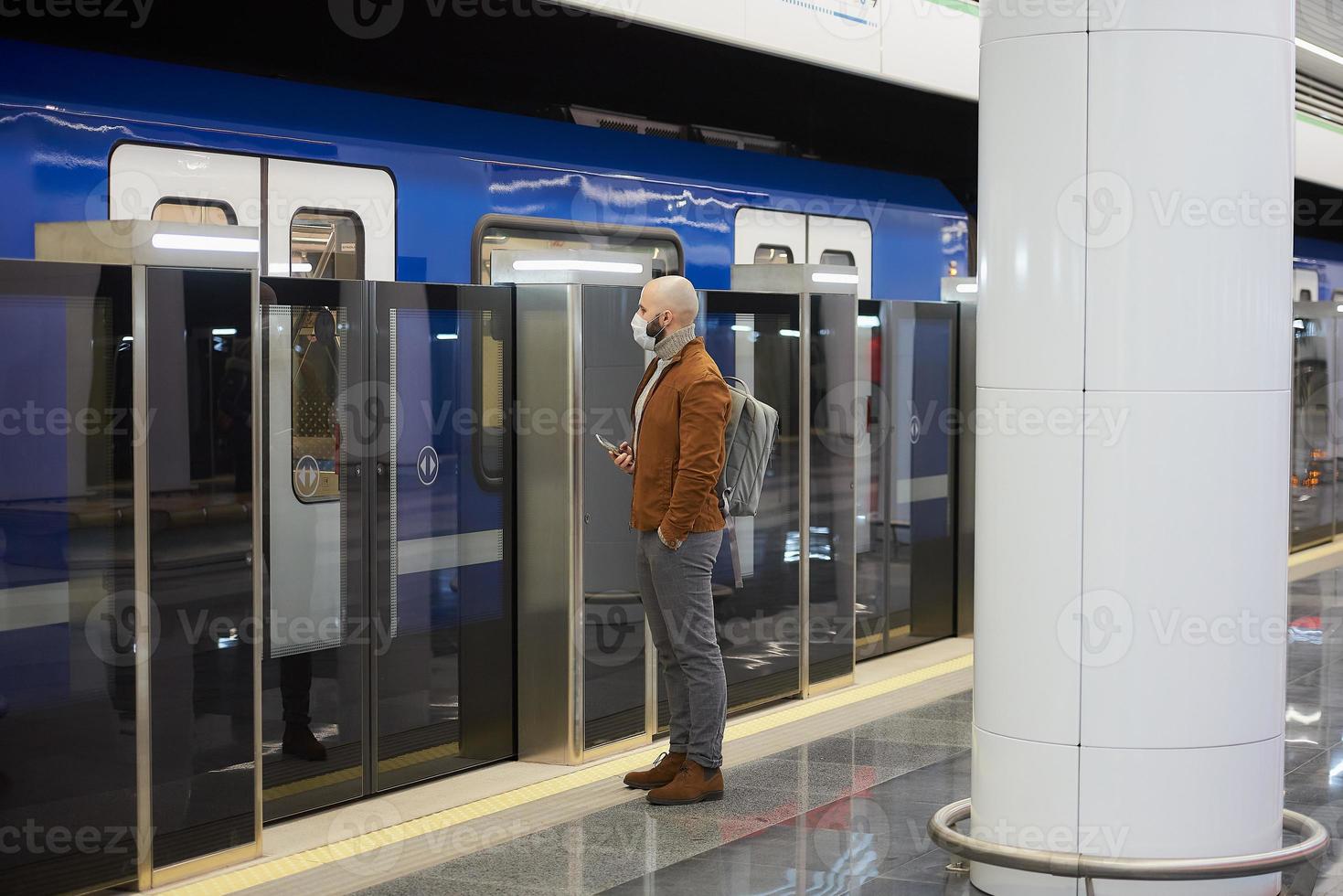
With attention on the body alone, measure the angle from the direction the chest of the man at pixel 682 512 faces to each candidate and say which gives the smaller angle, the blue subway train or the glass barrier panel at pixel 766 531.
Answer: the blue subway train

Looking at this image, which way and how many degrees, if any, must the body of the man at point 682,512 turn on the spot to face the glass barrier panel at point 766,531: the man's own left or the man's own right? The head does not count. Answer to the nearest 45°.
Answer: approximately 90° to the man's own right

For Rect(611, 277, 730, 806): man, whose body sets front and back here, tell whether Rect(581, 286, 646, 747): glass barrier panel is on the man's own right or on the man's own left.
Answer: on the man's own right

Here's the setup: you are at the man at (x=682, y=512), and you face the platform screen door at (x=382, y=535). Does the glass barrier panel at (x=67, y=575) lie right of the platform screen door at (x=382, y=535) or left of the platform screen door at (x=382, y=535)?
left

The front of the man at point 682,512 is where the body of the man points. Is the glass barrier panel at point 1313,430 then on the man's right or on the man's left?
on the man's right

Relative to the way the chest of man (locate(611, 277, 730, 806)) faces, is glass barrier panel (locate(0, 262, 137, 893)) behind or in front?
in front

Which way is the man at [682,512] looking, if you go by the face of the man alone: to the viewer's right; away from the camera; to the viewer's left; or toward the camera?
to the viewer's left

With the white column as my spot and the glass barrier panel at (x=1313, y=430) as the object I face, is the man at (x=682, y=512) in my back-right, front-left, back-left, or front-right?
front-left

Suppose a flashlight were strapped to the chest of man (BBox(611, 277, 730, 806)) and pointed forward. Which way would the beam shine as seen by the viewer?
to the viewer's left
